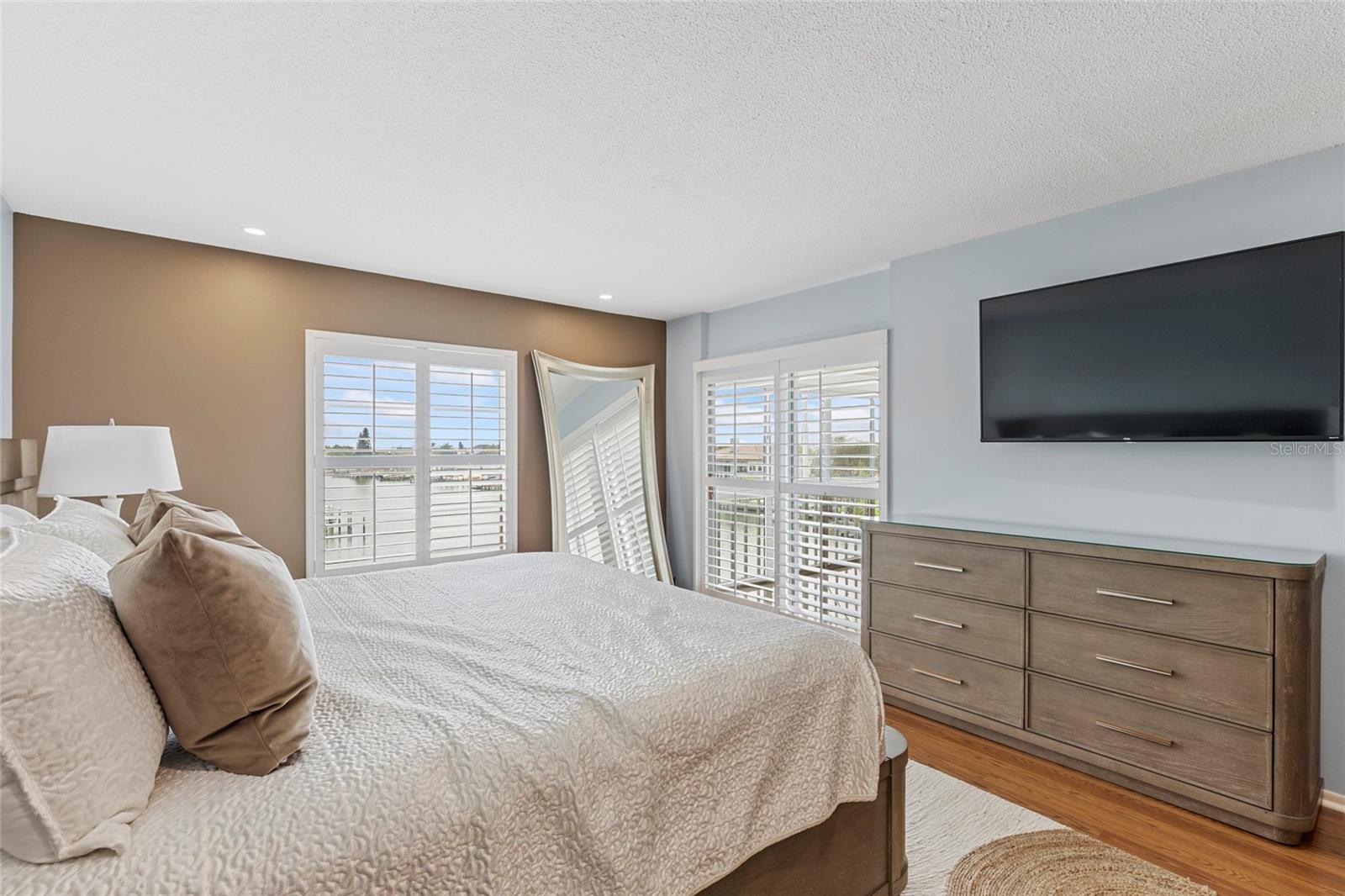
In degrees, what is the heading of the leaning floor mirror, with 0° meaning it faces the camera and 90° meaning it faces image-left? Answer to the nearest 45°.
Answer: approximately 315°

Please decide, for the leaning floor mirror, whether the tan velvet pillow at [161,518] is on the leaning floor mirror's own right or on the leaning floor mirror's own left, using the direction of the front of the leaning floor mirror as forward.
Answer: on the leaning floor mirror's own right

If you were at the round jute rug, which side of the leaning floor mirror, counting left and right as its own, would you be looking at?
front

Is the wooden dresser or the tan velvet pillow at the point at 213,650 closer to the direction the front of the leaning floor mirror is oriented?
the wooden dresser

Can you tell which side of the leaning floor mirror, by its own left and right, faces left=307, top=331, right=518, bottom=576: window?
right

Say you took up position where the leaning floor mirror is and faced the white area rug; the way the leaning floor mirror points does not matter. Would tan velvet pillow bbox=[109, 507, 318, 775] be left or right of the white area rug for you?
right

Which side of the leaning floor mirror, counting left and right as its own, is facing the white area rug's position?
front

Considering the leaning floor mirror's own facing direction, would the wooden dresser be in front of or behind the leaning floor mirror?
in front

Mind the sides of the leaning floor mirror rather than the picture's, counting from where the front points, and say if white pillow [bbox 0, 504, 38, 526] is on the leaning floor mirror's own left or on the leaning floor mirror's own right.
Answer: on the leaning floor mirror's own right

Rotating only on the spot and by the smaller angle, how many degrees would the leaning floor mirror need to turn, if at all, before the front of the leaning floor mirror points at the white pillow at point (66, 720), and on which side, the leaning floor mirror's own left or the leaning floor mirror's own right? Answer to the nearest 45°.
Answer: approximately 45° to the leaning floor mirror's own right

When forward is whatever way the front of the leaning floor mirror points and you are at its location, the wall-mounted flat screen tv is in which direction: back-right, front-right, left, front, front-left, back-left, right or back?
front

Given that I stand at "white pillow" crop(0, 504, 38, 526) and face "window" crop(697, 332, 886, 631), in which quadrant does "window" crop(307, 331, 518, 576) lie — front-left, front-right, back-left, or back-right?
front-left

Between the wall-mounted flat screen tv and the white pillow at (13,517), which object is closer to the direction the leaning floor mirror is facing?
the wall-mounted flat screen tv
